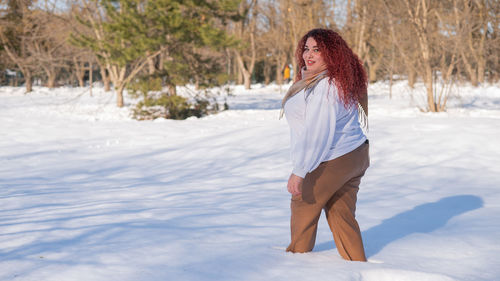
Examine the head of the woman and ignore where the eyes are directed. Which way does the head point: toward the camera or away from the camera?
toward the camera

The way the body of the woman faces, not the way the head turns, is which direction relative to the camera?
to the viewer's left

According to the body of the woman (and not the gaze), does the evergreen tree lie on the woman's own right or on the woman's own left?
on the woman's own right
